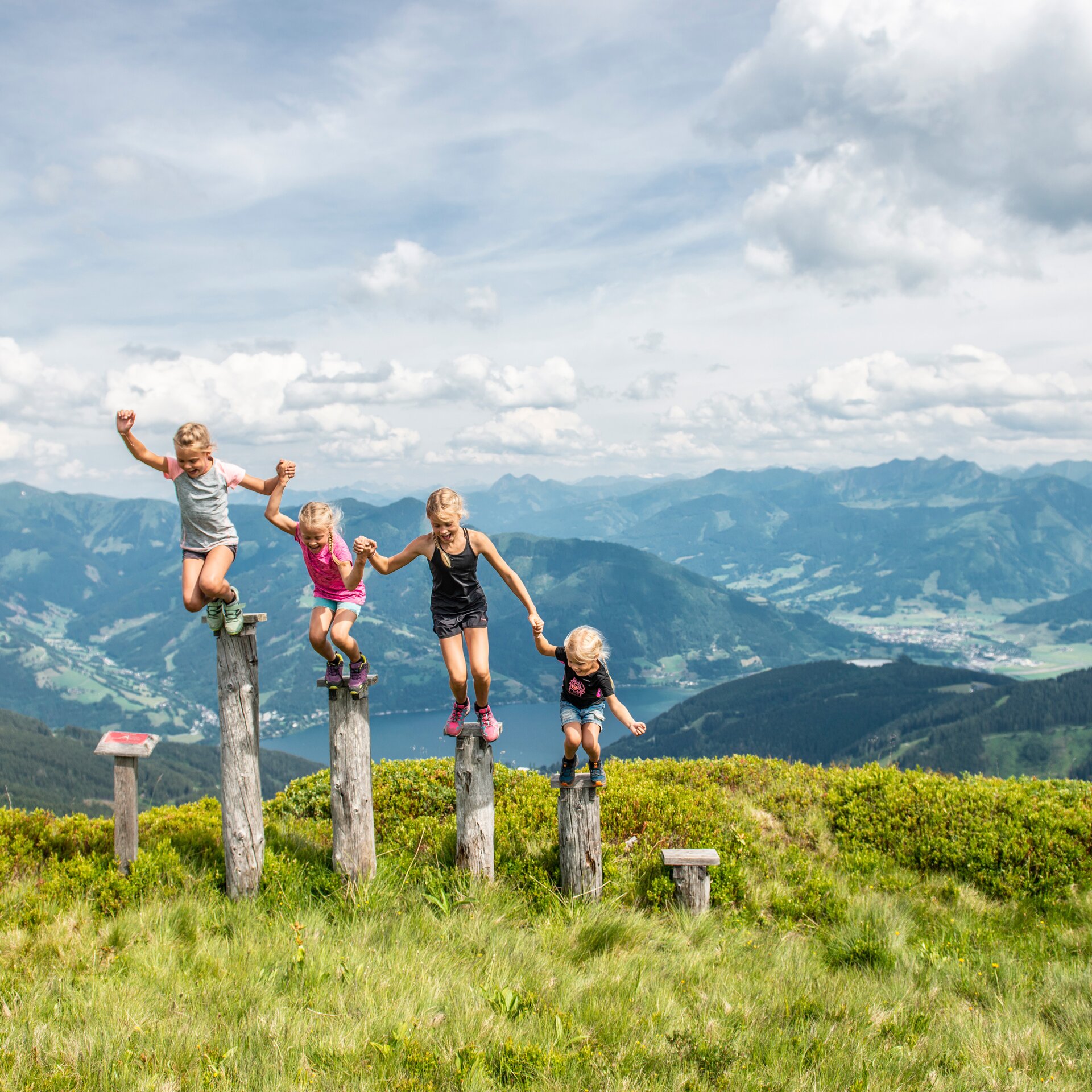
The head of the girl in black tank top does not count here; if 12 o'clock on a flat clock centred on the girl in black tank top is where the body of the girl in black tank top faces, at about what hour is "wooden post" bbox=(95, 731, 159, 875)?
The wooden post is roughly at 3 o'clock from the girl in black tank top.

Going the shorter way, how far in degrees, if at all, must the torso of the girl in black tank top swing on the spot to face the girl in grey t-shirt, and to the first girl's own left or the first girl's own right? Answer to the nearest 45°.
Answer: approximately 90° to the first girl's own right

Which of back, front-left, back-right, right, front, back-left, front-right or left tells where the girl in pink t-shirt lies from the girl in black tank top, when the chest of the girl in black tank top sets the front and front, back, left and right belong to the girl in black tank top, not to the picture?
right

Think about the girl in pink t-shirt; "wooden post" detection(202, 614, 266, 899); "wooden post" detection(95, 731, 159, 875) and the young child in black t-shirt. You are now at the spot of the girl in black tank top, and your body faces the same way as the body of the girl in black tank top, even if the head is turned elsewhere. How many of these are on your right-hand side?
3

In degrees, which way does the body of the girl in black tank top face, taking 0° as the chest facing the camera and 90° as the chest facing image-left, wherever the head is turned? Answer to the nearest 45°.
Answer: approximately 0°

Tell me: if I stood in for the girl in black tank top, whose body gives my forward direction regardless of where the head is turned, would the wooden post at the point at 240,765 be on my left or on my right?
on my right

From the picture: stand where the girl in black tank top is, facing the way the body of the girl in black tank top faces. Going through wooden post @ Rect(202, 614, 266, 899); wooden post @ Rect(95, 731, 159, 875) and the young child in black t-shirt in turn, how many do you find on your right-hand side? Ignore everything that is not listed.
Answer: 2
